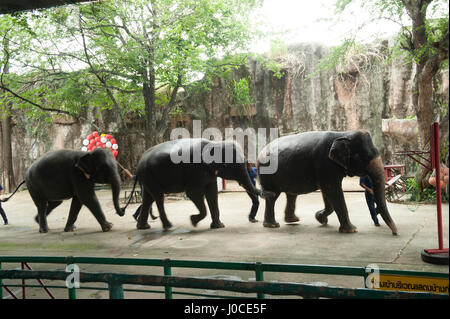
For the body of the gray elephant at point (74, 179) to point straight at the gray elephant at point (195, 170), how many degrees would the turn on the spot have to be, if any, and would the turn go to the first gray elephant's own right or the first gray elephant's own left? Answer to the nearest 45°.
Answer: approximately 45° to the first gray elephant's own right

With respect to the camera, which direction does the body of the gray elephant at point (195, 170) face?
to the viewer's right

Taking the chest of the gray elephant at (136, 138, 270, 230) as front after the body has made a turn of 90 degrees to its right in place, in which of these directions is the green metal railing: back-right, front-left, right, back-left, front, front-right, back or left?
front

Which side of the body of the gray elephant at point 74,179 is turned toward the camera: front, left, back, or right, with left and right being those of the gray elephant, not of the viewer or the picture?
right

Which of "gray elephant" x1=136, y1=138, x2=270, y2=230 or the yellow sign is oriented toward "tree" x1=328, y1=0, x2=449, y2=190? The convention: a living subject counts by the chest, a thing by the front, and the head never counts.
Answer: the gray elephant

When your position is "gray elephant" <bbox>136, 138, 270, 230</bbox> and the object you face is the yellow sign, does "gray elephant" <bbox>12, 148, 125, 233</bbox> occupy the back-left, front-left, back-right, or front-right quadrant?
back-right

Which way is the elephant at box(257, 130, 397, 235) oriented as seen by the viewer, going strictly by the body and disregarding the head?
to the viewer's right

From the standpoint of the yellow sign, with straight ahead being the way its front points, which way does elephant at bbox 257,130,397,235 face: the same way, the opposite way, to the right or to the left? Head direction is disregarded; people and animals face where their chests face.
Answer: to the left

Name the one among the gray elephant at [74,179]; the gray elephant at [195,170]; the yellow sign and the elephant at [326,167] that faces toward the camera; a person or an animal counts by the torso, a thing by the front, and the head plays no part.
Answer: the yellow sign

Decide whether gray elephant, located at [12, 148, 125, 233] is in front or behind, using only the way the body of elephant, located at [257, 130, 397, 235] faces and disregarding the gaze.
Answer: behind

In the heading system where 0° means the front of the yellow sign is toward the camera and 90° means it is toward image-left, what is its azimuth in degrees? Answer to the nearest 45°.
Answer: approximately 0°

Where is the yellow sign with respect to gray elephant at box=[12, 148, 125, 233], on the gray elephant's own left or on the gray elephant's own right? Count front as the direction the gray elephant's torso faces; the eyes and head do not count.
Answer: on the gray elephant's own right

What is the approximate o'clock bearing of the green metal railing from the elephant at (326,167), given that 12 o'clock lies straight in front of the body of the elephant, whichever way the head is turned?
The green metal railing is roughly at 3 o'clock from the elephant.
